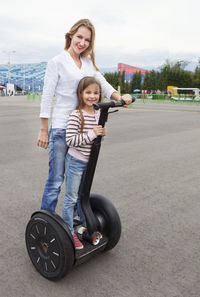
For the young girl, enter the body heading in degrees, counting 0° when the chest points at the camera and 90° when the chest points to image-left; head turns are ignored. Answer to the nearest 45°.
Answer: approximately 315°

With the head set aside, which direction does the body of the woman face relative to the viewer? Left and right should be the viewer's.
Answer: facing the viewer and to the right of the viewer
